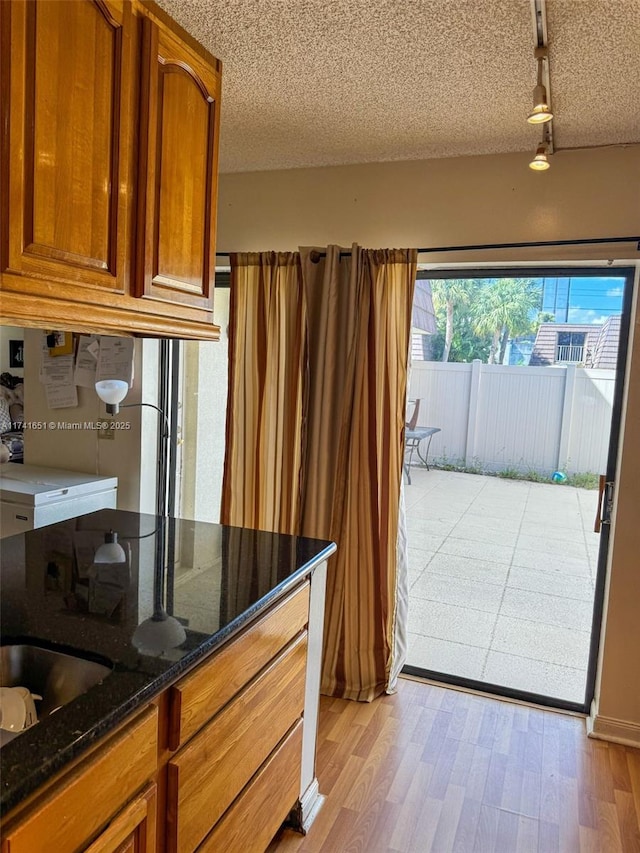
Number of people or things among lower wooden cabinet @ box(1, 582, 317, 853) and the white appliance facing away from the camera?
0

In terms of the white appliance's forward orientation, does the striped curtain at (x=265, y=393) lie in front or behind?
in front

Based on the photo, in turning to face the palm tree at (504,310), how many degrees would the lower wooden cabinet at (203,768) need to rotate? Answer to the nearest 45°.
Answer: approximately 90° to its left

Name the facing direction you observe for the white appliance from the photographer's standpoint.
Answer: facing the viewer and to the right of the viewer

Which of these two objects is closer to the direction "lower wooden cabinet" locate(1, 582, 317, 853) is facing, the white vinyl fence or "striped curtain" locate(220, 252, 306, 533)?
the white vinyl fence

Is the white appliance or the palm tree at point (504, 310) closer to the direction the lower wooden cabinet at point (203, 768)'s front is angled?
the palm tree

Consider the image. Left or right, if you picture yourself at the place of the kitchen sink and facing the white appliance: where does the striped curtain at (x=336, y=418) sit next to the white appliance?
right

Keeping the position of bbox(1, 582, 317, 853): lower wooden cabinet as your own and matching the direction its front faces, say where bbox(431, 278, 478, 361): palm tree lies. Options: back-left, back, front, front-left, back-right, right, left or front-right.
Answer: left
